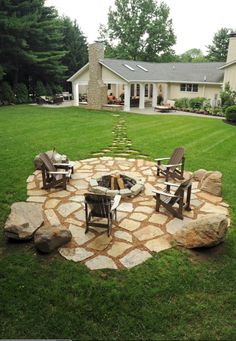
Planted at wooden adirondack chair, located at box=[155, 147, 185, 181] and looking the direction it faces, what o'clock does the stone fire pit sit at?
The stone fire pit is roughly at 12 o'clock from the wooden adirondack chair.

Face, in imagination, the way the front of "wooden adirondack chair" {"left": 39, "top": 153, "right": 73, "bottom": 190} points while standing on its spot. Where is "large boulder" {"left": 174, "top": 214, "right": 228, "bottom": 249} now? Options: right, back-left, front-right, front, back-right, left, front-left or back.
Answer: front-right

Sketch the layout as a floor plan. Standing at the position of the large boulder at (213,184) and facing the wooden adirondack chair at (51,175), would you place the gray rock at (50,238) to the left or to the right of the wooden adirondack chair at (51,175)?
left

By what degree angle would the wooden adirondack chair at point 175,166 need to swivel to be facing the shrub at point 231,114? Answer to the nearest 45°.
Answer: approximately 135° to its right

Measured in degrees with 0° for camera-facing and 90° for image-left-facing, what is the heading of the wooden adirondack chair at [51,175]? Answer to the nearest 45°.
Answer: approximately 270°

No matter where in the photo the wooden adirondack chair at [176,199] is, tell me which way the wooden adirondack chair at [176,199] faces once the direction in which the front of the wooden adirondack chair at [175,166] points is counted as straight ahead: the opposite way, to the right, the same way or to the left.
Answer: to the right

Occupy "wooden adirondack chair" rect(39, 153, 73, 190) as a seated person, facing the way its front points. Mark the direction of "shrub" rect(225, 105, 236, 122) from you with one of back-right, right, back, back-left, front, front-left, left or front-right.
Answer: front-left

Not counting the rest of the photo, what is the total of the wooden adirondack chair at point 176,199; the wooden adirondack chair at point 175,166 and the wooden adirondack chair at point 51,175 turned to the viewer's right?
1

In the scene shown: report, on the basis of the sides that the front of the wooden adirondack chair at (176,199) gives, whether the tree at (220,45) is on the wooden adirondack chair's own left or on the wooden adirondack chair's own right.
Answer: on the wooden adirondack chair's own right

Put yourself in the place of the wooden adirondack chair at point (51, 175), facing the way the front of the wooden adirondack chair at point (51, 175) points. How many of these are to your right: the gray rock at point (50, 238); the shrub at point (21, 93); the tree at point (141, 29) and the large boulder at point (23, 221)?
2

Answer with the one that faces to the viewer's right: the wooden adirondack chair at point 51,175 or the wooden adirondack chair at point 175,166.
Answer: the wooden adirondack chair at point 51,175

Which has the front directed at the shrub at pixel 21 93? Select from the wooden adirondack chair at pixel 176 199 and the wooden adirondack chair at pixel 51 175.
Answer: the wooden adirondack chair at pixel 176 199

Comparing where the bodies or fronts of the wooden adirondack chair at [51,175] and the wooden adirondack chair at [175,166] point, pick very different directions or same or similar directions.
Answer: very different directions

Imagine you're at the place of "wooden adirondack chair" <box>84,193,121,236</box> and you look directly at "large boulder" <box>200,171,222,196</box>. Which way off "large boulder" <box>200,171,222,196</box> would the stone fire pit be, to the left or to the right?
left

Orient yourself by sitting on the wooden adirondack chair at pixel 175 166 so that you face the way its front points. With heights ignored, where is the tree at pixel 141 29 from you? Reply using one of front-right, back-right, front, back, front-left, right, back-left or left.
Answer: back-right

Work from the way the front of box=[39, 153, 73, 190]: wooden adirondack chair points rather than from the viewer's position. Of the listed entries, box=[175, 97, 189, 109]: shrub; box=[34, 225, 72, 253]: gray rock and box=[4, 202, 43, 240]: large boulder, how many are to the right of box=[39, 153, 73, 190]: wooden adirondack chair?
2

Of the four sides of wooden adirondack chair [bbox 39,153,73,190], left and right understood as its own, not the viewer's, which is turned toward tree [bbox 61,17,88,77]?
left

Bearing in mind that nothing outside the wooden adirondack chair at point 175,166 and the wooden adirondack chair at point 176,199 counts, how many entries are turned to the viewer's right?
0

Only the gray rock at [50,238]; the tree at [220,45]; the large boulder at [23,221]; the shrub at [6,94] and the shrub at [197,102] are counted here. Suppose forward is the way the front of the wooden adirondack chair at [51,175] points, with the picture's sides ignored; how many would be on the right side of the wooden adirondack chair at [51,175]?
2
